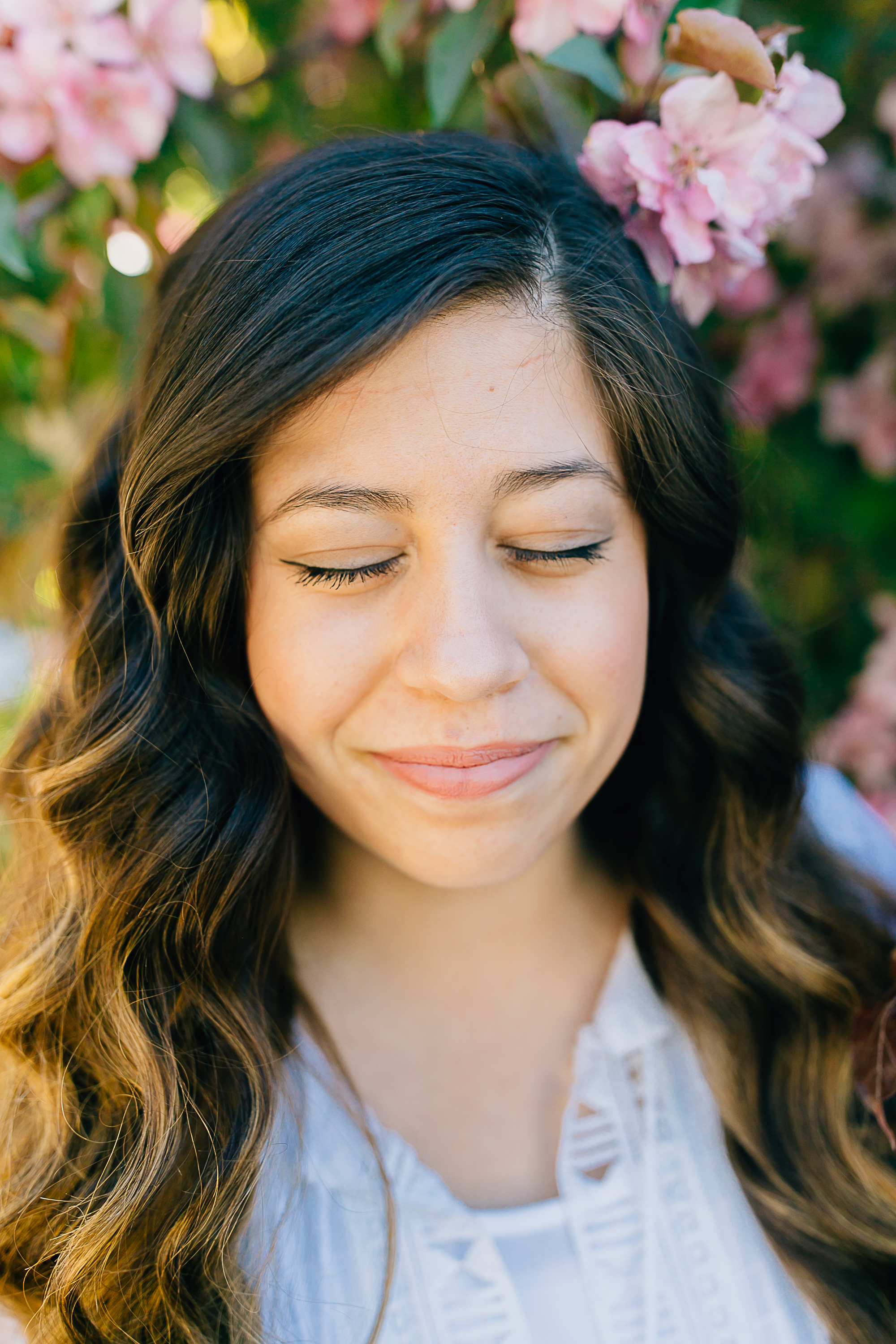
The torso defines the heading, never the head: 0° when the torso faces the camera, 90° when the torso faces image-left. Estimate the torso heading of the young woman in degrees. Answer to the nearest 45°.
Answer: approximately 0°

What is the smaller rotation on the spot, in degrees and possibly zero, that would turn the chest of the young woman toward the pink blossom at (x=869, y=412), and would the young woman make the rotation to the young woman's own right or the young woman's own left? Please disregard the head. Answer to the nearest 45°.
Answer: approximately 135° to the young woman's own left

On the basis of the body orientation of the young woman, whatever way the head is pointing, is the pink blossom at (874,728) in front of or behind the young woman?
behind

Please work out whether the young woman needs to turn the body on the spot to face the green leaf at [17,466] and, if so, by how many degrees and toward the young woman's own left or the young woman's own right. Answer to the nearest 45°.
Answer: approximately 135° to the young woman's own right
